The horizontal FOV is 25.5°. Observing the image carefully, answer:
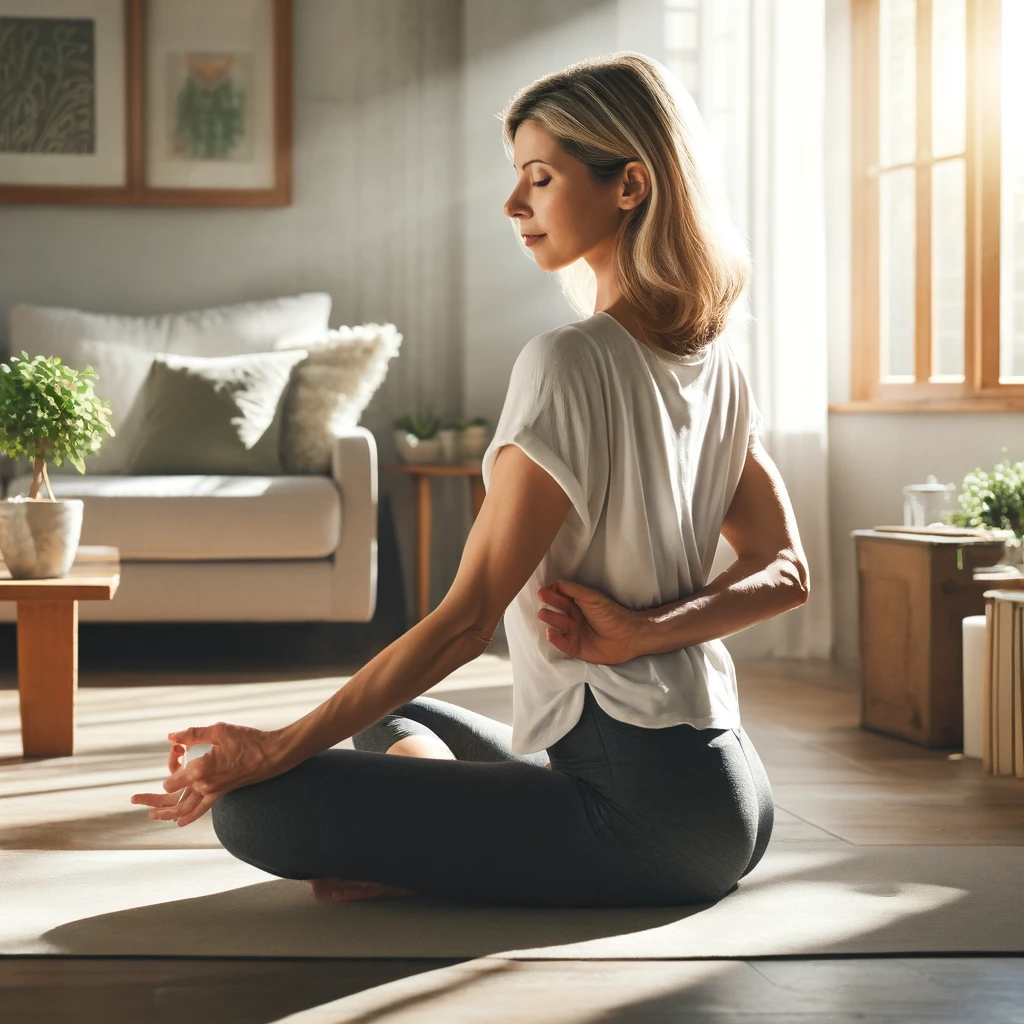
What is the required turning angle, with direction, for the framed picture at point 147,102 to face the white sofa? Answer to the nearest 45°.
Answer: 0° — it already faces it

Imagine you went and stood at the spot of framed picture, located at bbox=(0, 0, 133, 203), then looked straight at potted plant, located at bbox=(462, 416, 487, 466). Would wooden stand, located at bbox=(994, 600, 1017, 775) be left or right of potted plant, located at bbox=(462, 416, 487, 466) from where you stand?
right

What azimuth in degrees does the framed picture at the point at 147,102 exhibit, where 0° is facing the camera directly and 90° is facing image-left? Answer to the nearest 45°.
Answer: approximately 0°

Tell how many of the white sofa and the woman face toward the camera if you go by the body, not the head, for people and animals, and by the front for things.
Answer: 1

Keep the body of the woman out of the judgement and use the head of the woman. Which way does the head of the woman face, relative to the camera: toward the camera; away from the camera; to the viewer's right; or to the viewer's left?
to the viewer's left

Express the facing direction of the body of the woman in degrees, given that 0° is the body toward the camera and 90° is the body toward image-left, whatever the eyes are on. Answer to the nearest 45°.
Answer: approximately 135°

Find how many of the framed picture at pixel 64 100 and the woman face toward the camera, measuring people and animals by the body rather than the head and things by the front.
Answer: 1

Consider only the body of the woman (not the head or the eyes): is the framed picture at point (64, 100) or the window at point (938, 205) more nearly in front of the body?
the framed picture
